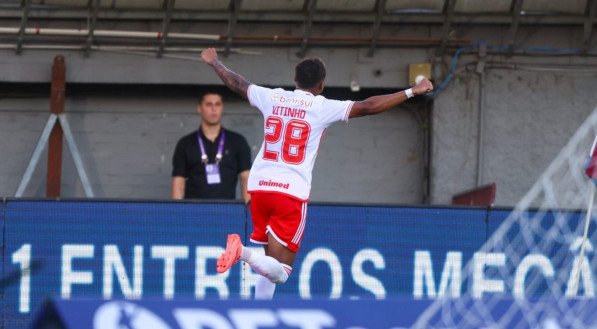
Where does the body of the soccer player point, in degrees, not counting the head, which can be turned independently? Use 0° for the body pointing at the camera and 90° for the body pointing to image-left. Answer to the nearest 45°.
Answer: approximately 225°

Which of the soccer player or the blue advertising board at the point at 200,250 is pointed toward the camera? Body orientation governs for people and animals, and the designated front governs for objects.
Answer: the blue advertising board

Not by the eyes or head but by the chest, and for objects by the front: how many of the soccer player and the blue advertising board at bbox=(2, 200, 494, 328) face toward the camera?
1

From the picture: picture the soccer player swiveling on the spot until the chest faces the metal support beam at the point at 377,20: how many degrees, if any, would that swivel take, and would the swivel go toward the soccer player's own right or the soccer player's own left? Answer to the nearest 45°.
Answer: approximately 45° to the soccer player's own left

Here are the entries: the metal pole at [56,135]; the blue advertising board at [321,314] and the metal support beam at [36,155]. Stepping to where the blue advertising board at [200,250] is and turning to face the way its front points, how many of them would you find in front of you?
1

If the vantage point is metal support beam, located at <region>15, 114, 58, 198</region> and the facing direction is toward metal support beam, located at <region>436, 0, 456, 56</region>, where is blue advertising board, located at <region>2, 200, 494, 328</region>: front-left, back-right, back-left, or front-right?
front-right

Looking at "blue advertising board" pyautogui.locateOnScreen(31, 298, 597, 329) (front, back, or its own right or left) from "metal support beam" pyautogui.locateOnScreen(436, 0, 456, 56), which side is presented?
back

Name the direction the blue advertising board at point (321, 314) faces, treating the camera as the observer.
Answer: facing the viewer

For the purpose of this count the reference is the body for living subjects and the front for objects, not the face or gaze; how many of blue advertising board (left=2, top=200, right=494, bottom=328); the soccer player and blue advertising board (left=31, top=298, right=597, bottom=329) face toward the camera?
2

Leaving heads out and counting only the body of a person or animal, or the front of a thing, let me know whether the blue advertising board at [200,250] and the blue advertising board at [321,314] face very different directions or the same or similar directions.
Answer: same or similar directions

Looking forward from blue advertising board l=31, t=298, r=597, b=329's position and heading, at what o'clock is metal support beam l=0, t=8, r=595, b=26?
The metal support beam is roughly at 6 o'clock from the blue advertising board.

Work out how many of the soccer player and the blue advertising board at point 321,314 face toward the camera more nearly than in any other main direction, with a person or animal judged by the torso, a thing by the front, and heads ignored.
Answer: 1

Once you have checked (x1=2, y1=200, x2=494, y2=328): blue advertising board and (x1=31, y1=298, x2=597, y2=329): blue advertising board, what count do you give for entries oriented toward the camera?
2
